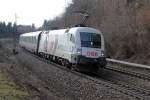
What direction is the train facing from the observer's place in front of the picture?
facing the viewer and to the right of the viewer
